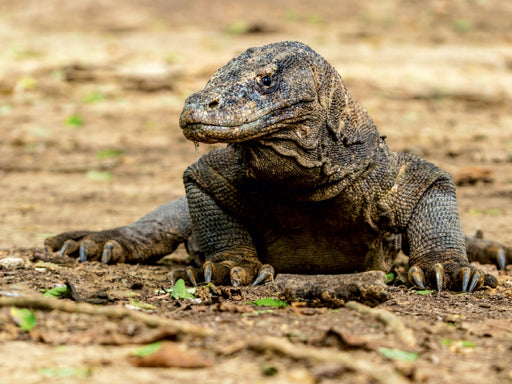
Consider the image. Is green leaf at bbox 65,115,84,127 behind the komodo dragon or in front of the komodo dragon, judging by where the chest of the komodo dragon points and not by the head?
behind

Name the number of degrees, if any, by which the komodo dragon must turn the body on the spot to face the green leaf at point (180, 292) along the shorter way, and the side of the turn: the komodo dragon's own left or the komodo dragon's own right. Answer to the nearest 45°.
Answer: approximately 45° to the komodo dragon's own right

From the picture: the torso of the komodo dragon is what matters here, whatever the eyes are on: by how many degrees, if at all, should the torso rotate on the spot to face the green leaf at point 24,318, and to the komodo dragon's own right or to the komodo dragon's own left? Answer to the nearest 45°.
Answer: approximately 45° to the komodo dragon's own right

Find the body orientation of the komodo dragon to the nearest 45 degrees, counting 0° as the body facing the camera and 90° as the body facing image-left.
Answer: approximately 0°

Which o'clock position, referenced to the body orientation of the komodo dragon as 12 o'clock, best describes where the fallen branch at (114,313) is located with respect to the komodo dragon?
The fallen branch is roughly at 1 o'clock from the komodo dragon.

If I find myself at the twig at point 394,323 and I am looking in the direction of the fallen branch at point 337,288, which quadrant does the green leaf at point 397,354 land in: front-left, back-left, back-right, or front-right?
back-left

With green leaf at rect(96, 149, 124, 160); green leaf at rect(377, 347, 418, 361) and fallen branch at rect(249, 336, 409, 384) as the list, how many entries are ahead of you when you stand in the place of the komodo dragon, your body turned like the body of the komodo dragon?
2

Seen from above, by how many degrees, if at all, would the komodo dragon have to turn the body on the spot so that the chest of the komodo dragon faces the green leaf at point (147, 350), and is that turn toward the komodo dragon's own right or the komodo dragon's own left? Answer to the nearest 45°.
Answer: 0° — it already faces it

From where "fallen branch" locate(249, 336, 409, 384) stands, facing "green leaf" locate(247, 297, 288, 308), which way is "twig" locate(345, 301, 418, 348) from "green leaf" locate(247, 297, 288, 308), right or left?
right

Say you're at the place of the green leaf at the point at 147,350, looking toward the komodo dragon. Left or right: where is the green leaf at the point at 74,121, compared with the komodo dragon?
left

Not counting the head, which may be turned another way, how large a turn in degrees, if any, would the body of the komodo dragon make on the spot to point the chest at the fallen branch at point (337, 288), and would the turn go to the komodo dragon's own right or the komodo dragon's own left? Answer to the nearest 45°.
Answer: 0° — it already faces it
